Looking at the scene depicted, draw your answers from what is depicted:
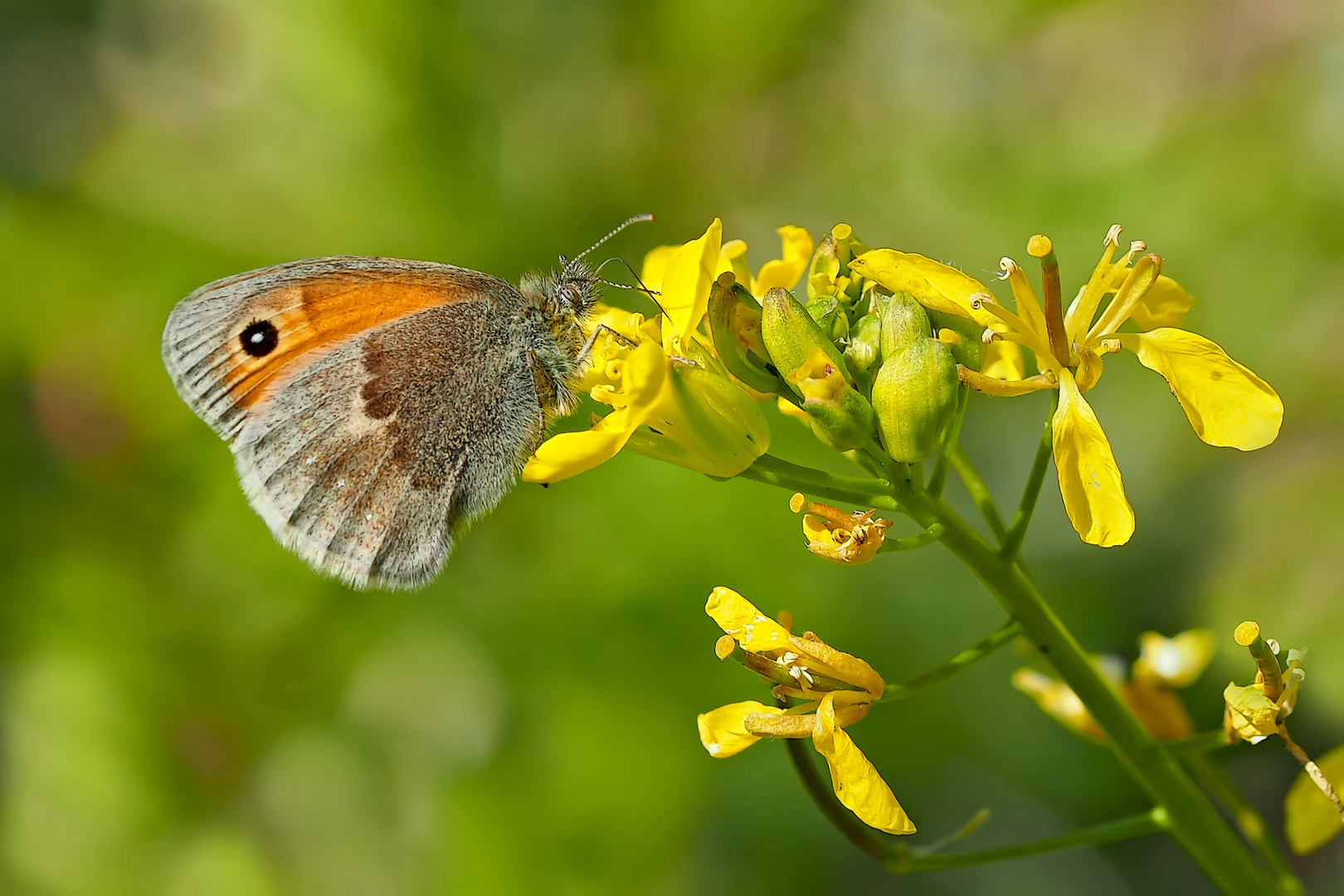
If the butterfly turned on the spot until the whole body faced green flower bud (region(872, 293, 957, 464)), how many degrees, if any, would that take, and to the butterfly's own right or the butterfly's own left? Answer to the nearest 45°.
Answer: approximately 45° to the butterfly's own right

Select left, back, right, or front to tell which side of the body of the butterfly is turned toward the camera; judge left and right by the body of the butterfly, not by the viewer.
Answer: right

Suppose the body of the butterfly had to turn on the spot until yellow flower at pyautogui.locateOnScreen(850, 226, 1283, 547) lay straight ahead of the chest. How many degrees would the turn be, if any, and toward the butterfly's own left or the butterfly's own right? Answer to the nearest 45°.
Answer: approximately 45° to the butterfly's own right
